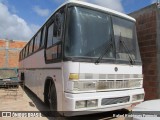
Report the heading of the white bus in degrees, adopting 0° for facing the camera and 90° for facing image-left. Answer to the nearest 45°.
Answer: approximately 315°
